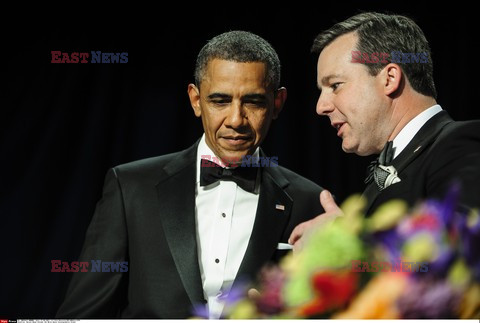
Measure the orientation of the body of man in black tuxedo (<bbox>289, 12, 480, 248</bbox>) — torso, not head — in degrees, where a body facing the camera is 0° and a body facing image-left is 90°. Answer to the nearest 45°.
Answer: approximately 90°

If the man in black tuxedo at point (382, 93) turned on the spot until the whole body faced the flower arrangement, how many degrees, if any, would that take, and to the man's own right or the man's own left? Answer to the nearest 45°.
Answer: approximately 90° to the man's own left

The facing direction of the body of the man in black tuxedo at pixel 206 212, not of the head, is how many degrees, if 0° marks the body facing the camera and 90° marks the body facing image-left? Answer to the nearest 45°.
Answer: approximately 0°

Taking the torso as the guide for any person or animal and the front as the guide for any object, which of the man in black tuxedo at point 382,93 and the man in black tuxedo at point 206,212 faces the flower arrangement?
the man in black tuxedo at point 206,212

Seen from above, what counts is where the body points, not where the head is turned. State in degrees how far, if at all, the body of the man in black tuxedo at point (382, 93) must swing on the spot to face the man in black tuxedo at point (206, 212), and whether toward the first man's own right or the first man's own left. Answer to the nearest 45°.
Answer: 0° — they already face them

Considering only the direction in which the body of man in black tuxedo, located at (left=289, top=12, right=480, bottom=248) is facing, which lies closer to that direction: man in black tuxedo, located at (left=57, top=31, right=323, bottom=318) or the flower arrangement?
the man in black tuxedo

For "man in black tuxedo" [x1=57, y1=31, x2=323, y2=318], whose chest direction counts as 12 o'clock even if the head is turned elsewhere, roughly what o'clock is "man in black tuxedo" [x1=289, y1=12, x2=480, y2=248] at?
"man in black tuxedo" [x1=289, y1=12, x2=480, y2=248] is roughly at 10 o'clock from "man in black tuxedo" [x1=57, y1=31, x2=323, y2=318].

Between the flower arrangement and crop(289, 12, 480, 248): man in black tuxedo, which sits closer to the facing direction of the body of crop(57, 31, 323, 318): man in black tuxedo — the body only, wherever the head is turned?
the flower arrangement

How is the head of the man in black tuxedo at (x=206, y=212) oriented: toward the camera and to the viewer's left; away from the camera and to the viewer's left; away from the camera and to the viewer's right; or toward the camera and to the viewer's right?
toward the camera and to the viewer's right

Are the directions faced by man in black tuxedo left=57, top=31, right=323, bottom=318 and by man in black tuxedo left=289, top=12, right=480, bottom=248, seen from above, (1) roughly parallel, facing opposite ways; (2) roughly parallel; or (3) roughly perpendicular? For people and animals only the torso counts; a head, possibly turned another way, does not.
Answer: roughly perpendicular

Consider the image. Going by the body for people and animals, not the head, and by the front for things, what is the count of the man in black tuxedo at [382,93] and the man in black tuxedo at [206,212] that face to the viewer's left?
1

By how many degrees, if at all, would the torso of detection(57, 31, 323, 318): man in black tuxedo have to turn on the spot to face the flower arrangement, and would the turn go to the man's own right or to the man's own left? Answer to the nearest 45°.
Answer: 0° — they already face it
